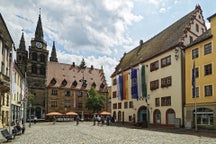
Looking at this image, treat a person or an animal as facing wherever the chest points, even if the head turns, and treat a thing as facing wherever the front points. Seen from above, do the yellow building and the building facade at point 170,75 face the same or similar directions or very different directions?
same or similar directions

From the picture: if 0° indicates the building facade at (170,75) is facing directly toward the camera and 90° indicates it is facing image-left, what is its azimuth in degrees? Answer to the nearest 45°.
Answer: approximately 45°

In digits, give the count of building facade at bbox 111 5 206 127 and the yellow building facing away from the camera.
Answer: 0
